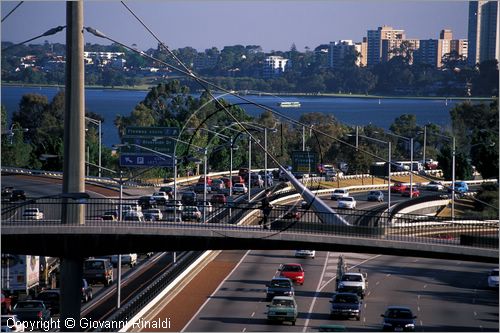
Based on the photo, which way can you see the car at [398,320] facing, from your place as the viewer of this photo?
facing the viewer

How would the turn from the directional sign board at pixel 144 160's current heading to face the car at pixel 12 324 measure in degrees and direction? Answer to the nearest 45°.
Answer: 0° — it already faces it

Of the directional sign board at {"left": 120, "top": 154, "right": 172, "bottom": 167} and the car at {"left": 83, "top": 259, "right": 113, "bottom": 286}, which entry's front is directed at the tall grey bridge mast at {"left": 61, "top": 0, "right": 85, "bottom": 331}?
the directional sign board

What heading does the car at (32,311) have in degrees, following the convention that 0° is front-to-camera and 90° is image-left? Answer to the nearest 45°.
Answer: approximately 225°

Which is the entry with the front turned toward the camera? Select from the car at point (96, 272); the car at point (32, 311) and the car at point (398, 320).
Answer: the car at point (398, 320)

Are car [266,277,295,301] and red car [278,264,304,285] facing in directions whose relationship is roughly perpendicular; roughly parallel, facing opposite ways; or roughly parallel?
roughly parallel

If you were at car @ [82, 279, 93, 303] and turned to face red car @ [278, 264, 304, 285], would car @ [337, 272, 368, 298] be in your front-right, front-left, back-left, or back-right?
front-right

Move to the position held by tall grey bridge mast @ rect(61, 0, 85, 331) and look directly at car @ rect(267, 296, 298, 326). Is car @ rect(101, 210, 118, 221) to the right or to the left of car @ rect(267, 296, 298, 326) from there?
left

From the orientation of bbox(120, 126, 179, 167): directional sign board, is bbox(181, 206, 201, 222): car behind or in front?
in front
